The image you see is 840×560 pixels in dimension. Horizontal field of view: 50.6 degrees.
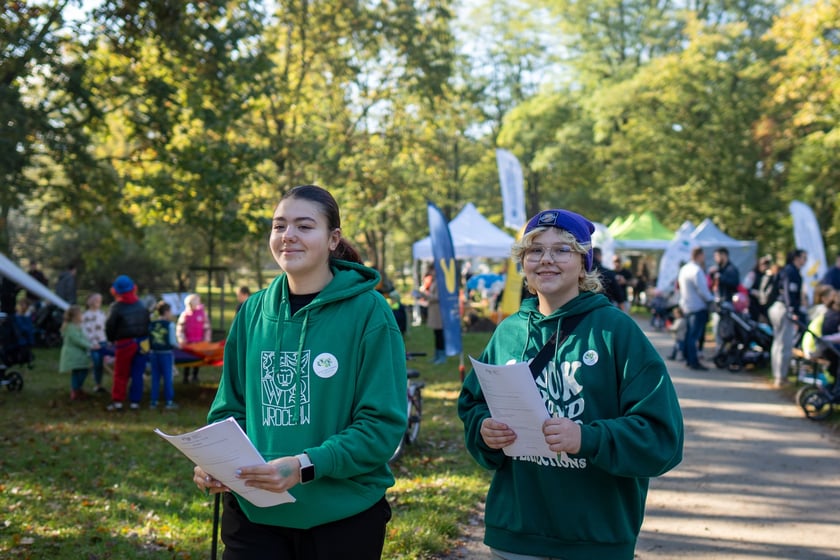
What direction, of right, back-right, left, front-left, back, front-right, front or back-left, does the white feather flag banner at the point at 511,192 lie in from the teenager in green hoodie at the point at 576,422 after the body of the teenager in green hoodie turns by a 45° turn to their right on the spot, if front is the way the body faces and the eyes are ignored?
right

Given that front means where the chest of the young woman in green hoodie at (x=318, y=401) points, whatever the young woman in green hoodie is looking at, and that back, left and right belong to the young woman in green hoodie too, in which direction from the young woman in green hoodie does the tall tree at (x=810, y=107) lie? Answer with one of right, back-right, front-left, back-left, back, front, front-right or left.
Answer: back

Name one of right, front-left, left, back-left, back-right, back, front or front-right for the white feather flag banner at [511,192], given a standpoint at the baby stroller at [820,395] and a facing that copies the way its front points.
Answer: right

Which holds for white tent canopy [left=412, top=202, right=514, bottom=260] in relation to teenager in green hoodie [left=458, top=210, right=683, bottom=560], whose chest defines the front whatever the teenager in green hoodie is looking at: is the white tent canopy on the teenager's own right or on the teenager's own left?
on the teenager's own right

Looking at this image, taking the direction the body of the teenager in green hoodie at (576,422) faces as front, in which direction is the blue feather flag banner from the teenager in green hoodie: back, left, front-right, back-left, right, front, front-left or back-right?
back-right

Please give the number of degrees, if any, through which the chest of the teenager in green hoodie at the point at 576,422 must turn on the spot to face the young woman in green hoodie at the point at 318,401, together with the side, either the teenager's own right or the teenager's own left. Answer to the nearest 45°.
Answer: approximately 45° to the teenager's own right

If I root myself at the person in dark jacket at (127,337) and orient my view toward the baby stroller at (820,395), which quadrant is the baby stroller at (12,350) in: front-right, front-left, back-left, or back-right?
back-left
